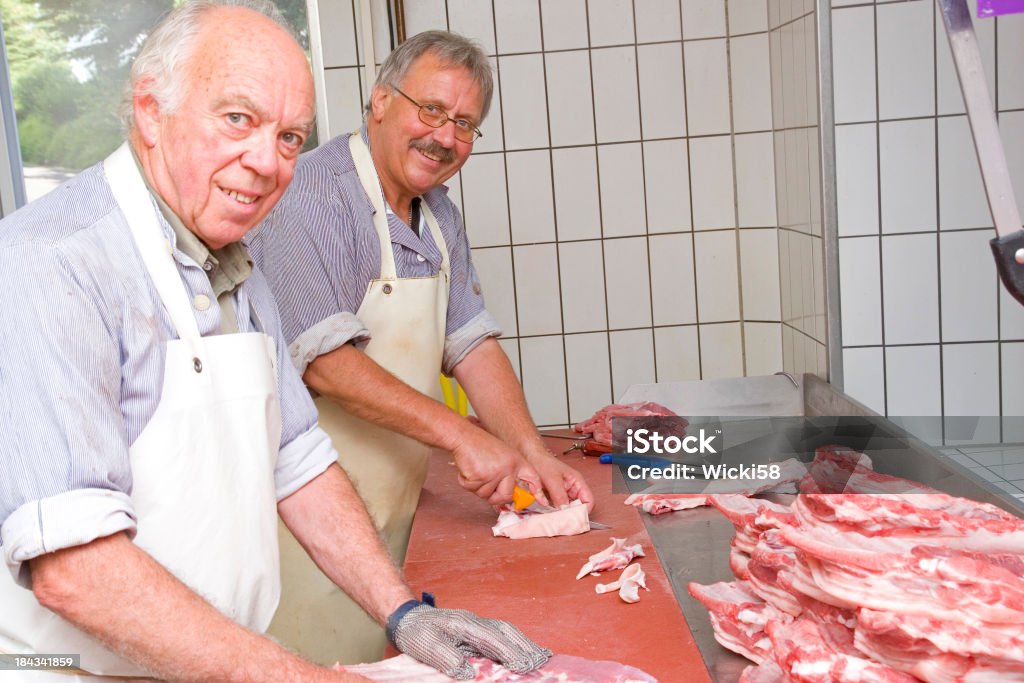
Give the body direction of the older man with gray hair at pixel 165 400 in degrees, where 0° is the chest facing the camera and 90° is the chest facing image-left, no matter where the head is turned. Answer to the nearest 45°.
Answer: approximately 315°

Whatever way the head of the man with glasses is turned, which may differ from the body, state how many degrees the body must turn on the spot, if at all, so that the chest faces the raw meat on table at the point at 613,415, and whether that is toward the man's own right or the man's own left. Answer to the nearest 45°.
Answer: approximately 90° to the man's own left

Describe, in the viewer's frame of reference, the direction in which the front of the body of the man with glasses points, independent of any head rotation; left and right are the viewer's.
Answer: facing the viewer and to the right of the viewer

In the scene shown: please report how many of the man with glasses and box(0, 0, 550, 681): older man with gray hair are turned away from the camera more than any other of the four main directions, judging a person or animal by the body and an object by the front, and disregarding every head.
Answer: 0

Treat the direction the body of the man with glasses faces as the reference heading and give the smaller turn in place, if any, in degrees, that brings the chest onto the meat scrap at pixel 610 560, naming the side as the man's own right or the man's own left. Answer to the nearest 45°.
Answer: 0° — they already face it

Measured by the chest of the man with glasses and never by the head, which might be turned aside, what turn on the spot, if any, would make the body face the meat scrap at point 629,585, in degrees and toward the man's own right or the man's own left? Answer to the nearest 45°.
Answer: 0° — they already face it

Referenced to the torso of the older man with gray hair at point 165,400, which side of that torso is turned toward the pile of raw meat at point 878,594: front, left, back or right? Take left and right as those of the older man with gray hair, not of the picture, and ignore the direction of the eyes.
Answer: front

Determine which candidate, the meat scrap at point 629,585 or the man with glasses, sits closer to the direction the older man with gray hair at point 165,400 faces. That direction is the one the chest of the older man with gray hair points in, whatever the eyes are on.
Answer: the meat scrap
